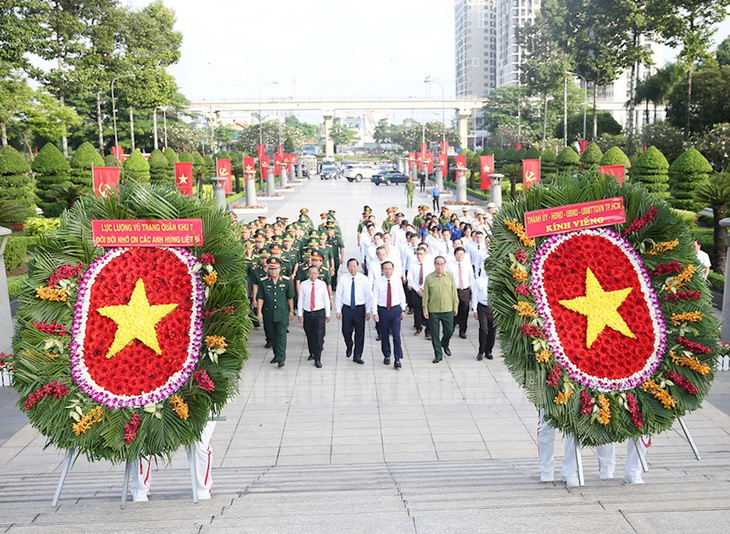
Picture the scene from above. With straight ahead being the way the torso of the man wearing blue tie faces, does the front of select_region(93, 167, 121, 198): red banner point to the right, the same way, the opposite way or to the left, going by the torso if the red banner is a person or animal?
the same way

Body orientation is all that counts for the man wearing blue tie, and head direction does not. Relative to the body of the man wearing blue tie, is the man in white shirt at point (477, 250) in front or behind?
behind

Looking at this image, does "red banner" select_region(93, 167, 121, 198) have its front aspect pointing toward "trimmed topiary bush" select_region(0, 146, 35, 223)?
no

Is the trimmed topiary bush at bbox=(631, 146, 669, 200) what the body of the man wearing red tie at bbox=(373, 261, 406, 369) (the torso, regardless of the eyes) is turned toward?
no

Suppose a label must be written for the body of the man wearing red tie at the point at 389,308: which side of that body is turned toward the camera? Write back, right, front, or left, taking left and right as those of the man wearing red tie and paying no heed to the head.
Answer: front

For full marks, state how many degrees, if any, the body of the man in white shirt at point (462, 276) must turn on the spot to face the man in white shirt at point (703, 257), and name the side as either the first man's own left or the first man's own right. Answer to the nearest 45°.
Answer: approximately 90° to the first man's own left

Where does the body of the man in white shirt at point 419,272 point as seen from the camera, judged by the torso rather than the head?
toward the camera

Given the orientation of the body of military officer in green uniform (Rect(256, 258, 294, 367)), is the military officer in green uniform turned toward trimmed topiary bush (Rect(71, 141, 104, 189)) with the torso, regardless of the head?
no

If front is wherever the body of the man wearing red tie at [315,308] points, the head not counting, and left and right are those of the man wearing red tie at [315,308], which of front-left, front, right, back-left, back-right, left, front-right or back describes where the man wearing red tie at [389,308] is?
left

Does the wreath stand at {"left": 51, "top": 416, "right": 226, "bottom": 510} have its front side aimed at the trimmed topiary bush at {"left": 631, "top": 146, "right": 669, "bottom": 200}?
no

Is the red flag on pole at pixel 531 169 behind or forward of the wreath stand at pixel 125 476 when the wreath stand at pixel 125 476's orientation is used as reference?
behind

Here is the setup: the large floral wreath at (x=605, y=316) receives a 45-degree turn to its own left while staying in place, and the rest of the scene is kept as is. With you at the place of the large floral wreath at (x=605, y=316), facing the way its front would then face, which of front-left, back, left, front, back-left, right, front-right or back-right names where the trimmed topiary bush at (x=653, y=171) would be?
back-left

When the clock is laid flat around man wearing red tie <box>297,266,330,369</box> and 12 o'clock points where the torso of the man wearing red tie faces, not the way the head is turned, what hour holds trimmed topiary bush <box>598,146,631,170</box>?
The trimmed topiary bush is roughly at 7 o'clock from the man wearing red tie.

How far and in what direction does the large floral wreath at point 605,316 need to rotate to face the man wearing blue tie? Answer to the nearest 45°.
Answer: approximately 135° to its right

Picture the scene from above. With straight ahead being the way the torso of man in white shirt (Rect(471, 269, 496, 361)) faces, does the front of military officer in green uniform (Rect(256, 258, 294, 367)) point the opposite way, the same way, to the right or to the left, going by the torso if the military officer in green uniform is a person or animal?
the same way

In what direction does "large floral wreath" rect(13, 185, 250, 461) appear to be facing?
toward the camera

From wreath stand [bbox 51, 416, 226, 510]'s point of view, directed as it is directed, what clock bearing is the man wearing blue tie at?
The man wearing blue tie is roughly at 7 o'clock from the wreath stand.
